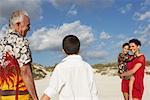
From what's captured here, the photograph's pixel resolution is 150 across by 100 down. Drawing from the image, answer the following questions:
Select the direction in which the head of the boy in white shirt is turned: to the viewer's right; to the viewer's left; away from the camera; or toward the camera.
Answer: away from the camera

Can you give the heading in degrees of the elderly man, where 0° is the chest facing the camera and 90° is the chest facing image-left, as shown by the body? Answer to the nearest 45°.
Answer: approximately 225°

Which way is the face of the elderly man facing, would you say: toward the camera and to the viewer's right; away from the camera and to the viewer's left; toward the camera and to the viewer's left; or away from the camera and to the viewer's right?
toward the camera and to the viewer's right

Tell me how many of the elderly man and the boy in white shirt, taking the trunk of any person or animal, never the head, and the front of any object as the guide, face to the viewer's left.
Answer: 0

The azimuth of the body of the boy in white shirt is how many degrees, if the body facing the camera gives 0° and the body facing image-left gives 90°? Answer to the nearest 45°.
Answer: approximately 180°

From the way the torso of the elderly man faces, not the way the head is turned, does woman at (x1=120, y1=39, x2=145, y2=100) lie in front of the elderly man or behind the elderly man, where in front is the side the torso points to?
in front
